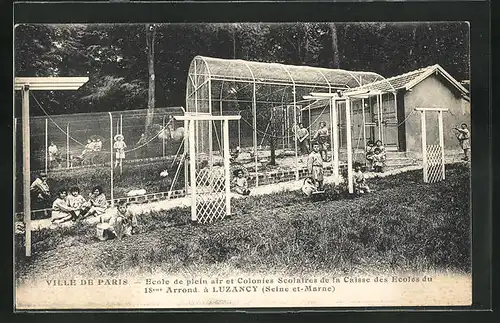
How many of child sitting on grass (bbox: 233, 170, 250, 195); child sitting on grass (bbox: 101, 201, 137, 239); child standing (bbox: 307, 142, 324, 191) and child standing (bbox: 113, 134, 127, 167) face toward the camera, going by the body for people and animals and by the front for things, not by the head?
4

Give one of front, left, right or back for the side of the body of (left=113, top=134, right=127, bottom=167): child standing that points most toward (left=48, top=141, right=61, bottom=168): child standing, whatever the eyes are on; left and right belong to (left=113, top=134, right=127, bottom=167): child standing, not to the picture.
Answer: right

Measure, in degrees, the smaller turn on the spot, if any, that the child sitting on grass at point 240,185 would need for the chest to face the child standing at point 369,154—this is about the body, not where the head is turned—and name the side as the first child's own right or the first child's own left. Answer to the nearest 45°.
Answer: approximately 90° to the first child's own left

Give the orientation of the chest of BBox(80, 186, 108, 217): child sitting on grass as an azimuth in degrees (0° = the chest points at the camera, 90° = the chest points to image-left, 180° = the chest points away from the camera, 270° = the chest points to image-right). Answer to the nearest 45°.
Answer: approximately 45°

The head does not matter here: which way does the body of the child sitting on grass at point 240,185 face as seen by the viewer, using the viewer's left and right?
facing the viewer

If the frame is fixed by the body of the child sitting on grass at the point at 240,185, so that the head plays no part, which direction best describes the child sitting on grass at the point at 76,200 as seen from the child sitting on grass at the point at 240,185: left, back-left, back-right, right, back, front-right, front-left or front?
right

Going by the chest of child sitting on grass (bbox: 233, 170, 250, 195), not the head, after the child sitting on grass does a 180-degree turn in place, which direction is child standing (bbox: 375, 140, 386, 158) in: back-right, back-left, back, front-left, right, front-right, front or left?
right

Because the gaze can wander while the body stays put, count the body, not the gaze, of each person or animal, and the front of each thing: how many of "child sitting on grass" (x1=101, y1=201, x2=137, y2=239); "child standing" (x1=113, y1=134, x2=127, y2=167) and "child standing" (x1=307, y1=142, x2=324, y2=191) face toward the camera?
3

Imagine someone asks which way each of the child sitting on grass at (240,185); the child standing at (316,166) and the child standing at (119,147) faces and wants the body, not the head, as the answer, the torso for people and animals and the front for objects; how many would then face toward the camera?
3

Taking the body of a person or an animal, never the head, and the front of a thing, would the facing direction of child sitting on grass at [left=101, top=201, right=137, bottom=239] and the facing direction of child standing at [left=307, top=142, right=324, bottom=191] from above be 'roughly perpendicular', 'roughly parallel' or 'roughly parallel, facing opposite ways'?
roughly parallel

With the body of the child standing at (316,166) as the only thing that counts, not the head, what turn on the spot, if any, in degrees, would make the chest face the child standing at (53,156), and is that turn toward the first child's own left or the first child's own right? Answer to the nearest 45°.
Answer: approximately 90° to the first child's own right

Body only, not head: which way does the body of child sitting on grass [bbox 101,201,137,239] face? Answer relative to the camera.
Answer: toward the camera

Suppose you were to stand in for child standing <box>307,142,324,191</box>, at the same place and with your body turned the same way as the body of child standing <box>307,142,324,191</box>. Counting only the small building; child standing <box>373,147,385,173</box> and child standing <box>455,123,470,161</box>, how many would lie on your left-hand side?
3
